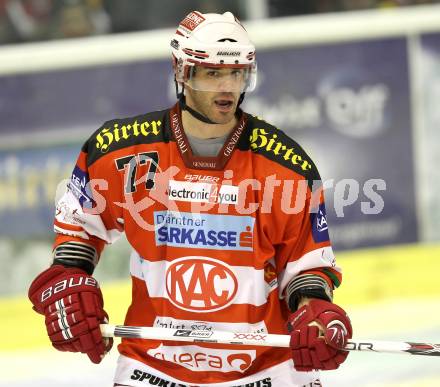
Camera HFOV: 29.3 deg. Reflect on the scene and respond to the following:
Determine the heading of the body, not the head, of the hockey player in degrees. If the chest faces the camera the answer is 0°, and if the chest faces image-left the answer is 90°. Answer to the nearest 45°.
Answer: approximately 0°
